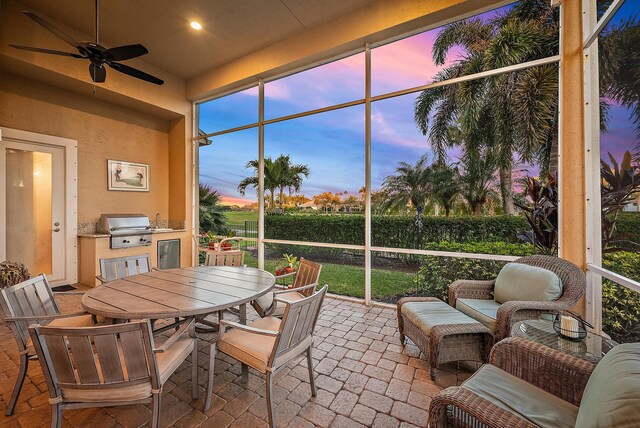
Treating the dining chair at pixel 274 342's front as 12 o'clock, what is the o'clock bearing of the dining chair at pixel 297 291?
the dining chair at pixel 297 291 is roughly at 2 o'clock from the dining chair at pixel 274 342.

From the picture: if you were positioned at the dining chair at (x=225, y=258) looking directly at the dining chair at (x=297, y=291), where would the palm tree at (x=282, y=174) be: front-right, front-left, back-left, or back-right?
back-left

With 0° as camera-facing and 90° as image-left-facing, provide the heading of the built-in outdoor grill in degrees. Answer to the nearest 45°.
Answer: approximately 315°

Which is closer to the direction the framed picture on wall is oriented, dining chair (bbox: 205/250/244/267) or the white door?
the dining chair

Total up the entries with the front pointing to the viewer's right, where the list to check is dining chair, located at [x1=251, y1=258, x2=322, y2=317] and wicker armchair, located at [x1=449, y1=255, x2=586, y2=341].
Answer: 0

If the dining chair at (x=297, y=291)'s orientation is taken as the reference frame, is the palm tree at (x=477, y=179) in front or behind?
behind

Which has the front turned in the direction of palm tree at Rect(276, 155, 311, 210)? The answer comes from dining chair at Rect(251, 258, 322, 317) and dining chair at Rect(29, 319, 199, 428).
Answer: dining chair at Rect(29, 319, 199, 428)

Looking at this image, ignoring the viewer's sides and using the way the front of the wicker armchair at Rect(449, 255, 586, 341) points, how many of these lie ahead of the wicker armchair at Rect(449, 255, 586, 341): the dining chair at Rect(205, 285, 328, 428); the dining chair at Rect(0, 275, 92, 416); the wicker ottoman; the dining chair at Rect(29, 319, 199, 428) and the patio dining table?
5

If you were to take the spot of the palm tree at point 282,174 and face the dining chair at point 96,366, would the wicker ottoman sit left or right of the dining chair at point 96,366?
left

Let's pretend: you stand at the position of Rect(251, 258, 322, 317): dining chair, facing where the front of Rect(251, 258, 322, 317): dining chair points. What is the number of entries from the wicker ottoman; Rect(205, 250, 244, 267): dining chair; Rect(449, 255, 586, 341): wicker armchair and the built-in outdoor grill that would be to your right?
2

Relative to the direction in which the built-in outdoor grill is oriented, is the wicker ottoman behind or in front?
in front

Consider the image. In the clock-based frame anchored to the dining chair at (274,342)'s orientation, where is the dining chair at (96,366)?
the dining chair at (96,366) is roughly at 10 o'clock from the dining chair at (274,342).

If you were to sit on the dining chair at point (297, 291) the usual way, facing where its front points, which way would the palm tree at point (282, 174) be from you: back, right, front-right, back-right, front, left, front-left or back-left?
back-right

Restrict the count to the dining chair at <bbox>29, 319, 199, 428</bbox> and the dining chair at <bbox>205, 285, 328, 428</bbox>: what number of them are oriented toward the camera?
0

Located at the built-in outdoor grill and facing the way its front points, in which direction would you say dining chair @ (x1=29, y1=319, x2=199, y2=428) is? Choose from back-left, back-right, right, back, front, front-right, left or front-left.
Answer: front-right
